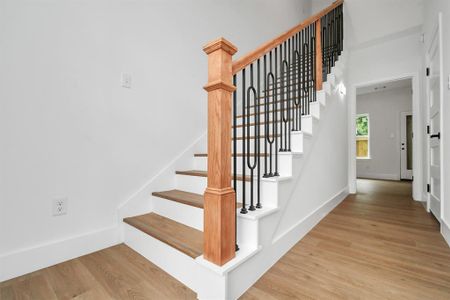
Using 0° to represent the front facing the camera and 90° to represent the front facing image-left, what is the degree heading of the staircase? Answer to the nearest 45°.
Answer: approximately 45°

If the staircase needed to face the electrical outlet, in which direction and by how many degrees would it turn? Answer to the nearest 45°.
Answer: approximately 45° to its right

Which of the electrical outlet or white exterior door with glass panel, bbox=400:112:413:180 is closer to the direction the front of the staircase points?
the electrical outlet

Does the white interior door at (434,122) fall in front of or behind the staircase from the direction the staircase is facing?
behind

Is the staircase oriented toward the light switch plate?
no

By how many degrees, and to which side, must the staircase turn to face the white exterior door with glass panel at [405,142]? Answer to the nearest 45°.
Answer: approximately 180°

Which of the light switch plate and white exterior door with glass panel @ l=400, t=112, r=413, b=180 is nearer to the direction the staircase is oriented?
the light switch plate

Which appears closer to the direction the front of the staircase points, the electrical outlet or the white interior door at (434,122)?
the electrical outlet
